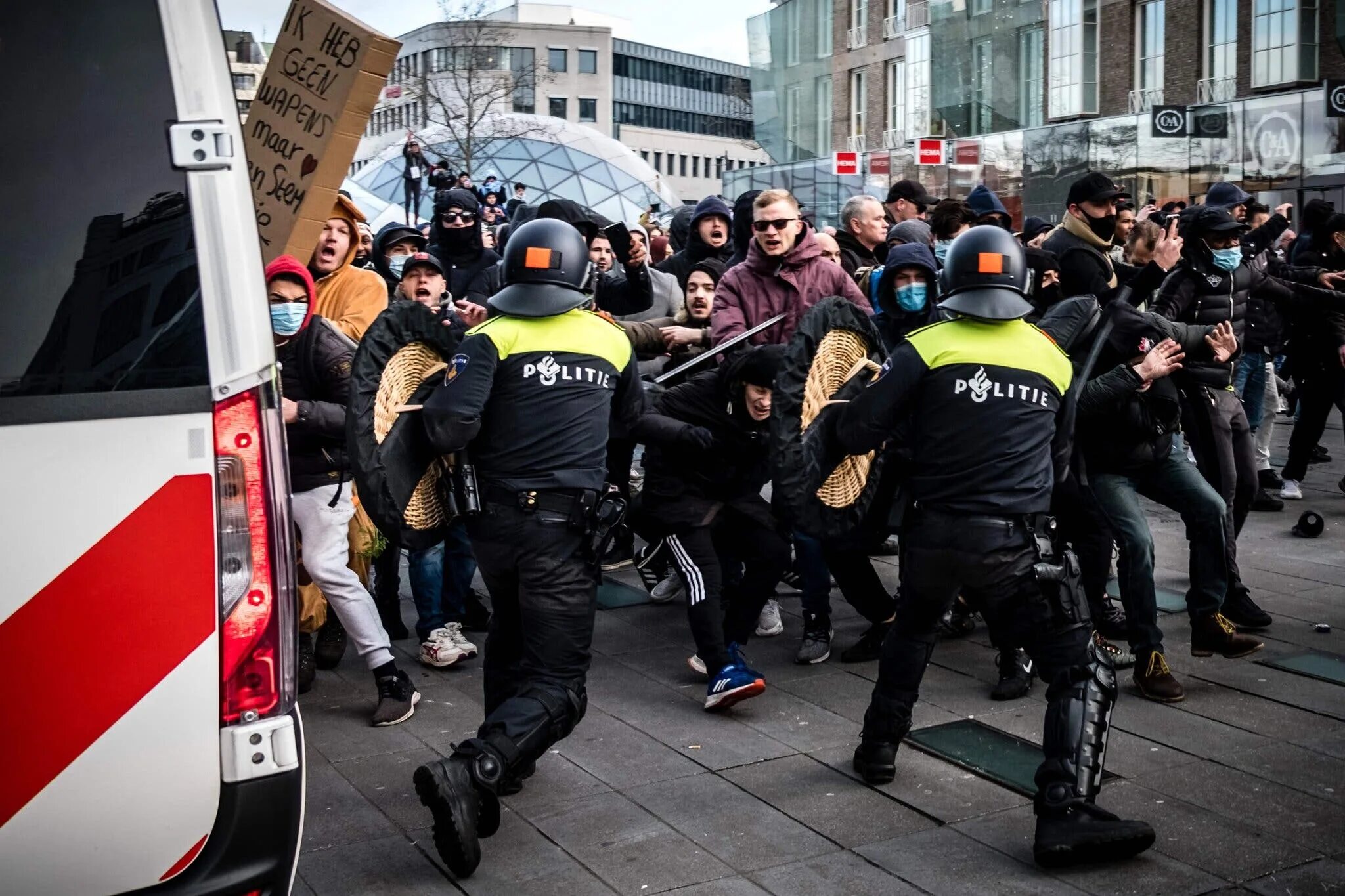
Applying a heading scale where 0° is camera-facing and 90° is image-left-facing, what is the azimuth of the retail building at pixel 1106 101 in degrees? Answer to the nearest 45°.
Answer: approximately 45°

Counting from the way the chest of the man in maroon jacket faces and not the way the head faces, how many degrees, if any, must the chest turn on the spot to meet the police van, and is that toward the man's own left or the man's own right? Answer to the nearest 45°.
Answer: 0° — they already face it

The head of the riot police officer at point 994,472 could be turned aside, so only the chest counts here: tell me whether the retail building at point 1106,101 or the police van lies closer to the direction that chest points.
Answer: the retail building

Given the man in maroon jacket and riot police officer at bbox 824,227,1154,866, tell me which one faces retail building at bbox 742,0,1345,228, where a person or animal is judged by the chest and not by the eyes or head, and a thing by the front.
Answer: the riot police officer

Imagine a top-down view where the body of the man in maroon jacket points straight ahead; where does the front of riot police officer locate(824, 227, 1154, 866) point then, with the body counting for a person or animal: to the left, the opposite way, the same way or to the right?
the opposite way

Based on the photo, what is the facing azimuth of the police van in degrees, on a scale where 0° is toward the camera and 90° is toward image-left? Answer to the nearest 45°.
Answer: approximately 180°

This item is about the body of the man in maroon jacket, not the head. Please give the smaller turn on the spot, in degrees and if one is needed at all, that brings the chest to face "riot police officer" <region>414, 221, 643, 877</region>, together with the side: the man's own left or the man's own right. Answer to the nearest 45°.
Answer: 0° — they already face them

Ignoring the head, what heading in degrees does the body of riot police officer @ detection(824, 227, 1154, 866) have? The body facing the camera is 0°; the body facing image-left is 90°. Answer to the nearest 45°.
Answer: approximately 180°

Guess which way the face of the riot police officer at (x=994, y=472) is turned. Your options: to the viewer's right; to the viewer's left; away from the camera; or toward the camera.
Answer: away from the camera

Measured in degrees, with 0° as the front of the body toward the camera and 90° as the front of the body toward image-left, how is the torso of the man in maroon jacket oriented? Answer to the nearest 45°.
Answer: approximately 0°

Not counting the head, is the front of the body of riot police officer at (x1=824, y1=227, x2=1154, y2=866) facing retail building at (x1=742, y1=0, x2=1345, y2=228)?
yes

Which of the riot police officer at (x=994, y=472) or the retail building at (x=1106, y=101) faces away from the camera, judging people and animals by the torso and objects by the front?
the riot police officer

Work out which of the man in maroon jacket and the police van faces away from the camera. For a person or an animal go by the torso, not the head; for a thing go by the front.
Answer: the police van
